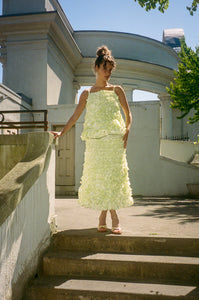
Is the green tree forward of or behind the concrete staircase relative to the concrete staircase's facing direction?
behind

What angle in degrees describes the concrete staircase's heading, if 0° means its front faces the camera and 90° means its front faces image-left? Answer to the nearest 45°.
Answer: approximately 0°
